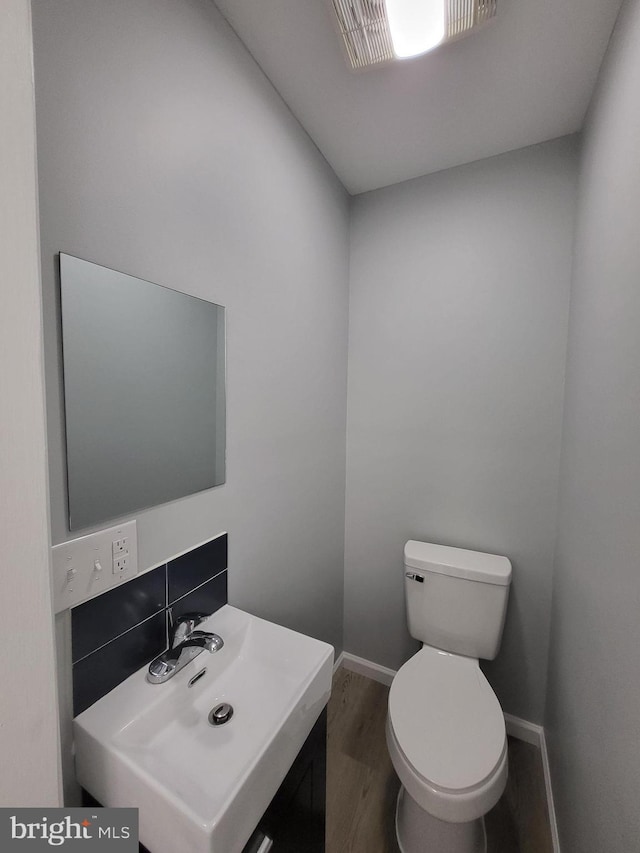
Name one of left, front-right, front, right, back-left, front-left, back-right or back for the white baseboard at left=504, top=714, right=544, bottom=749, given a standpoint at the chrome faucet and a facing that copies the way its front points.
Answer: front-left

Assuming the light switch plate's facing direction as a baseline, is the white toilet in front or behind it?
in front

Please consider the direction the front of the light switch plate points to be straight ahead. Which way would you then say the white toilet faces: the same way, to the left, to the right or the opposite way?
to the right

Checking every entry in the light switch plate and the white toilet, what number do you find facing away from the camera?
0

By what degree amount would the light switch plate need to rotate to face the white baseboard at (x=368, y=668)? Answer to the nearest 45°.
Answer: approximately 45° to its left

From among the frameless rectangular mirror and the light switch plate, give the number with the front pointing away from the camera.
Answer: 0

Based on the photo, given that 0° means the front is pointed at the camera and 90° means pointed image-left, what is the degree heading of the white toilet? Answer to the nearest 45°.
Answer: approximately 0°
